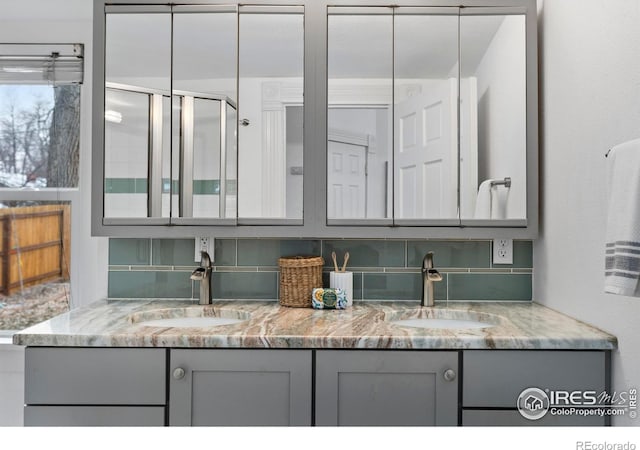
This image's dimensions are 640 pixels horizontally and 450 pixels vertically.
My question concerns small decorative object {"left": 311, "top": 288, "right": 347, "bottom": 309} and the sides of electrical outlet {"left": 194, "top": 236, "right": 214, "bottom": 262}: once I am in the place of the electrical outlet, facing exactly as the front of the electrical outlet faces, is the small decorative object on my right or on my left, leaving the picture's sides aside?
on my left

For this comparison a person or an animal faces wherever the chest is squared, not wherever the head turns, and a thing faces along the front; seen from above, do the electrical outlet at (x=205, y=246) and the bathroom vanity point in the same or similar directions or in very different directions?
same or similar directions

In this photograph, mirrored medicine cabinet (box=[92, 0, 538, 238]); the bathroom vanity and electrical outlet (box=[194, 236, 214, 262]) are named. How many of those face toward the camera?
3

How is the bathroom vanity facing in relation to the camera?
toward the camera

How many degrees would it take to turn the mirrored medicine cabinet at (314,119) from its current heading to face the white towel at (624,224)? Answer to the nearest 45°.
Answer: approximately 45° to its left

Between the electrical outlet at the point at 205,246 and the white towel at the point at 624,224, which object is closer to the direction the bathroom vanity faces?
the white towel

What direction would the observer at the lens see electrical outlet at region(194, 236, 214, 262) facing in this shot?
facing the viewer

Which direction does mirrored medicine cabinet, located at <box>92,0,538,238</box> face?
toward the camera
